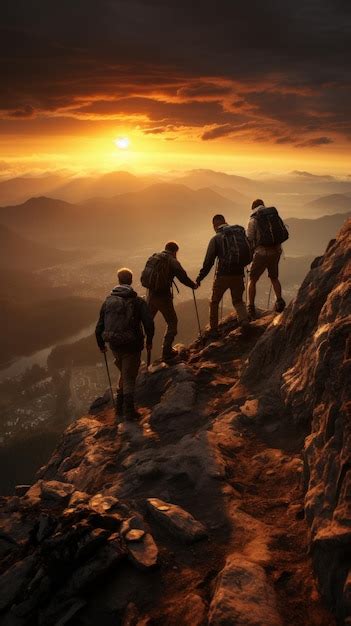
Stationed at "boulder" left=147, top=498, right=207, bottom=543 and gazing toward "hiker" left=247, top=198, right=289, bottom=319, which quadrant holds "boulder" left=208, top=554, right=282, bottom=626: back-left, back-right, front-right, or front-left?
back-right

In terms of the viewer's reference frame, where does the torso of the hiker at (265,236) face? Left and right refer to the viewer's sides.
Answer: facing away from the viewer and to the left of the viewer

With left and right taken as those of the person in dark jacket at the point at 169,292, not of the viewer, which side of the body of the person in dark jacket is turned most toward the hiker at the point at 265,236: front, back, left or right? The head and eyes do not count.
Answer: front

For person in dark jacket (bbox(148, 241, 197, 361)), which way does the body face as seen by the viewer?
to the viewer's right

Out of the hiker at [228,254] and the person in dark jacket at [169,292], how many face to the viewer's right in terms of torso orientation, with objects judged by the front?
1
